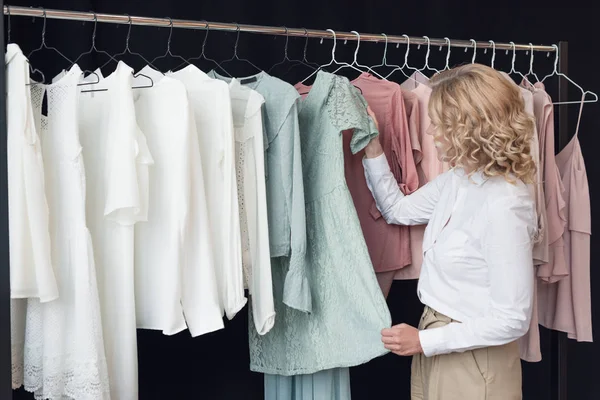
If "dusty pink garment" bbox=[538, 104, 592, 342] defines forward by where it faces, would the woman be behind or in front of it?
in front

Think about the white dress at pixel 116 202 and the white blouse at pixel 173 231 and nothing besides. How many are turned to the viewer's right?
0

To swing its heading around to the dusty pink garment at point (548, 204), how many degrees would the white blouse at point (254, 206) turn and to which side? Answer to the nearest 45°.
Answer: approximately 135° to its left

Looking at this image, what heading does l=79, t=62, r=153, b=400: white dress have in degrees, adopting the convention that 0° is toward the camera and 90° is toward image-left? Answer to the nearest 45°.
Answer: approximately 45°

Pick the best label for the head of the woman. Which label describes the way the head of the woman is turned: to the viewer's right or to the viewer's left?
to the viewer's left

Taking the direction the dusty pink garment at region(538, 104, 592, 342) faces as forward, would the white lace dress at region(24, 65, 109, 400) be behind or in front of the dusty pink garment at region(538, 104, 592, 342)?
in front
